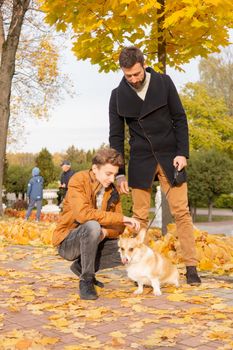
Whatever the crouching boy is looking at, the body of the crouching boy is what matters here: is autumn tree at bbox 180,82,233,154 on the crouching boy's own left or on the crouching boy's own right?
on the crouching boy's own left

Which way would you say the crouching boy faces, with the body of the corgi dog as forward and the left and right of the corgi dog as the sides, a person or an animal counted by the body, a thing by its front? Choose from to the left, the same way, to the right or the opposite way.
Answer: to the left

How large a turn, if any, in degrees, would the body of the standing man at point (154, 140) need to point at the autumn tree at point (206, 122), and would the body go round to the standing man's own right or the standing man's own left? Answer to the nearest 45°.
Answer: approximately 180°

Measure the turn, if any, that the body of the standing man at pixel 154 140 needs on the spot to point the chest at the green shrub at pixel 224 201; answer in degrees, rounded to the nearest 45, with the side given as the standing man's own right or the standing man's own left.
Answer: approximately 180°

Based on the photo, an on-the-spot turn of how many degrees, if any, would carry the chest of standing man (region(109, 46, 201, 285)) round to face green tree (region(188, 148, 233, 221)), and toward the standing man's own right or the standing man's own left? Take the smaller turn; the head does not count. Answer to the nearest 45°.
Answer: approximately 180°

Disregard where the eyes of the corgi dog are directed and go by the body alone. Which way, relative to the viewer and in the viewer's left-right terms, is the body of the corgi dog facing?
facing the viewer and to the left of the viewer

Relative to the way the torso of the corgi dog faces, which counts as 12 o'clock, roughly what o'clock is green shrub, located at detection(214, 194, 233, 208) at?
The green shrub is roughly at 5 o'clock from the corgi dog.

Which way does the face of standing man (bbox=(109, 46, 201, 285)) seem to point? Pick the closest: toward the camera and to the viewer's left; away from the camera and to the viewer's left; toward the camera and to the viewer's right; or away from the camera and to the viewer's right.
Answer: toward the camera and to the viewer's left

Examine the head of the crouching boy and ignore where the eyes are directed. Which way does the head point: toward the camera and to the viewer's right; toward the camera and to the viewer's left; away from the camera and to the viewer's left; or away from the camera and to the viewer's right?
toward the camera and to the viewer's right

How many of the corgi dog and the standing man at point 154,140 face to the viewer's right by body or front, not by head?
0

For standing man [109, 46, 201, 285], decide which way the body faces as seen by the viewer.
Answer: toward the camera

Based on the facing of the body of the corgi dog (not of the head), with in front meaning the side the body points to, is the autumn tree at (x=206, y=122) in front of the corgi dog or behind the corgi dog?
behind
